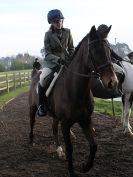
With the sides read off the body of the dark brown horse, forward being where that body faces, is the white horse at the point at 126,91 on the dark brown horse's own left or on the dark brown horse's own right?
on the dark brown horse's own left

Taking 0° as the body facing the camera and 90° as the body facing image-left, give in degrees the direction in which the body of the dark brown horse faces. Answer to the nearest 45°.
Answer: approximately 315°

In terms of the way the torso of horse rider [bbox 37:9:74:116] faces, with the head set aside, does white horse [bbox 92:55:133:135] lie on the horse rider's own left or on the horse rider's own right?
on the horse rider's own left
